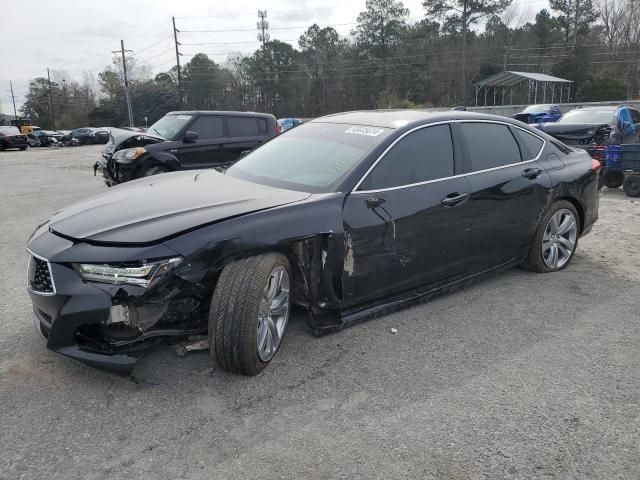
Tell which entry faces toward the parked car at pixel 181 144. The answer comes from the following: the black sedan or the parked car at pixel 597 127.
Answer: the parked car at pixel 597 127

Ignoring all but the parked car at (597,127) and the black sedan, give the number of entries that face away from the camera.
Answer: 0

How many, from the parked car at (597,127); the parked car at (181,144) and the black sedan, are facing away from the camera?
0

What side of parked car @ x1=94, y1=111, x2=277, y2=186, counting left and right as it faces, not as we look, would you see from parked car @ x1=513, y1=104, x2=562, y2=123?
back

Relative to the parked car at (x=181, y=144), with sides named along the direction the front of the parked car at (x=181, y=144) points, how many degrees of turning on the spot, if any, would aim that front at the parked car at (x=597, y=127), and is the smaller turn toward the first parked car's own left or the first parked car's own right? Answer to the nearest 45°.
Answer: approximately 135° to the first parked car's own left

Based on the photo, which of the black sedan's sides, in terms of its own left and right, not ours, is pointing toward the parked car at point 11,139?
right

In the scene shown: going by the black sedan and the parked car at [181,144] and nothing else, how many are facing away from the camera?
0

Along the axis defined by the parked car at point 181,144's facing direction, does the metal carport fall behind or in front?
behind

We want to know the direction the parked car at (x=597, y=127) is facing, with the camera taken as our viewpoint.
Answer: facing the viewer and to the left of the viewer

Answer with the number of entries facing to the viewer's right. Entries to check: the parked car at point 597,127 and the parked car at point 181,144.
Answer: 0
